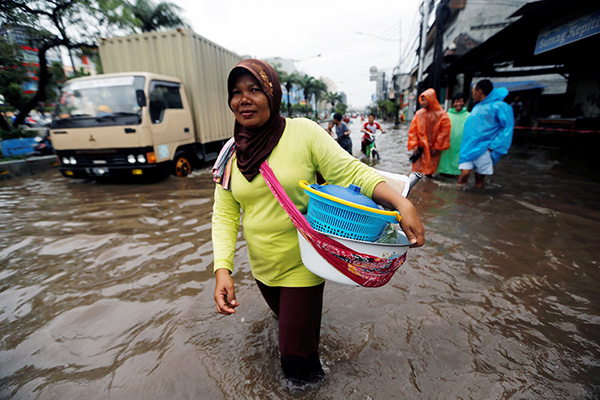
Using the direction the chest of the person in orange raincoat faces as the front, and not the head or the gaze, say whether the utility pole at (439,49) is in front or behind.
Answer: behind

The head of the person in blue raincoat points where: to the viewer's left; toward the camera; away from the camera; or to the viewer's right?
to the viewer's left

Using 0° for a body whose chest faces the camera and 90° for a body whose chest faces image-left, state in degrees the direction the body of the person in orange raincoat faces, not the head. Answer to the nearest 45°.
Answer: approximately 45°

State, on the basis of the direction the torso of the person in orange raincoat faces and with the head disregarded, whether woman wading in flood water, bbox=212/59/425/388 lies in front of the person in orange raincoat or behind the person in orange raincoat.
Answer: in front

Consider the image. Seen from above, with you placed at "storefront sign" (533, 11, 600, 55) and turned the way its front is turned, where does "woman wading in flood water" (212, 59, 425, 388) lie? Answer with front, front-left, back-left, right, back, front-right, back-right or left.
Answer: front-left

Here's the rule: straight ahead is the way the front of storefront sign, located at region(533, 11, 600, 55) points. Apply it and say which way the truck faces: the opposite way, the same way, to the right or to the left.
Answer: to the left

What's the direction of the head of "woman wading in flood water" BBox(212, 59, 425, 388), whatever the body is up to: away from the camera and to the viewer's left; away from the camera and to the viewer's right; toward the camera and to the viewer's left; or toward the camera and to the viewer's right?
toward the camera and to the viewer's left

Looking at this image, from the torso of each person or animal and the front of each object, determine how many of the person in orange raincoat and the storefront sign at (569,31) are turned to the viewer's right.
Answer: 0

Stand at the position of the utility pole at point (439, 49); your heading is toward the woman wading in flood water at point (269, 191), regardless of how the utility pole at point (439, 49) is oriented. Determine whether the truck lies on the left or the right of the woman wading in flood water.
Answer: right

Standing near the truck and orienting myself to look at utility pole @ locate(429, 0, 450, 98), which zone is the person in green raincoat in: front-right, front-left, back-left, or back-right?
front-right

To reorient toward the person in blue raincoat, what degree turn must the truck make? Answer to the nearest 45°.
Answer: approximately 90° to its left

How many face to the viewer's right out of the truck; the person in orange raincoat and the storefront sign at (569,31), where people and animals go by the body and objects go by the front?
0

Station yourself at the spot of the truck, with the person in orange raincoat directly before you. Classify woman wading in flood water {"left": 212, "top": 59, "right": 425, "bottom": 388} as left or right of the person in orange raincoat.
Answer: right

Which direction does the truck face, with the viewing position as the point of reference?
facing the viewer and to the left of the viewer
